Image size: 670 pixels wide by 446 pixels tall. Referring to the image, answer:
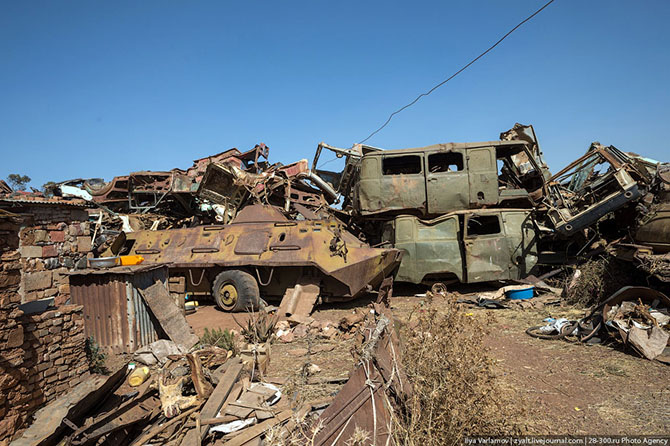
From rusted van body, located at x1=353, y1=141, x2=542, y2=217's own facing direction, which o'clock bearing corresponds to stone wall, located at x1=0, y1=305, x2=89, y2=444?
The stone wall is roughly at 4 o'clock from the rusted van body.

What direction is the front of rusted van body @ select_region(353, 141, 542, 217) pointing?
to the viewer's right

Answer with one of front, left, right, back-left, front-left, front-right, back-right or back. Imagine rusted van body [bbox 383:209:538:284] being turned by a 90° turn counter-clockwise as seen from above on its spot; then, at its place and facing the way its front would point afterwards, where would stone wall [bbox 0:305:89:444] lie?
back-left

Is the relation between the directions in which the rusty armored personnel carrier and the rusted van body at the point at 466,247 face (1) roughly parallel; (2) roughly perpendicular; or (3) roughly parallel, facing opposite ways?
roughly parallel

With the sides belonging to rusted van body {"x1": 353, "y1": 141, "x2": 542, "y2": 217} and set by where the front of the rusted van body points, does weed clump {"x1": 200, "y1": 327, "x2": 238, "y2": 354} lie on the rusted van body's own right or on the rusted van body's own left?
on the rusted van body's own right

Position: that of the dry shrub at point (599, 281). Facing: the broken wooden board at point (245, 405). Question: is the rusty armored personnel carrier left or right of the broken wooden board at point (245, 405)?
right

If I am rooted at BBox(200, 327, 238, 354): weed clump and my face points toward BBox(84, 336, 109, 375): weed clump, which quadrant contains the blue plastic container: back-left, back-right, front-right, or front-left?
back-right

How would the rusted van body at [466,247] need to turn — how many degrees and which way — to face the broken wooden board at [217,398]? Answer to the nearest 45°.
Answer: approximately 90° to its right

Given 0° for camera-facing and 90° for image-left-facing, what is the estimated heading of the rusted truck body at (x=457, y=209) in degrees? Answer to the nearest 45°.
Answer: approximately 270°

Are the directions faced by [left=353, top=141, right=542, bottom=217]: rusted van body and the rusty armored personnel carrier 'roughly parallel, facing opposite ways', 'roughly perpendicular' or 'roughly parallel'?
roughly parallel

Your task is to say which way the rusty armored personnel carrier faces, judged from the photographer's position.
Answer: facing the viewer and to the right of the viewer

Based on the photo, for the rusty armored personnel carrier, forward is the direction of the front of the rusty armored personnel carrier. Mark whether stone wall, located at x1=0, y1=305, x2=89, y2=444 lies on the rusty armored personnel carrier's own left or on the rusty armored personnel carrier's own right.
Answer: on the rusty armored personnel carrier's own right

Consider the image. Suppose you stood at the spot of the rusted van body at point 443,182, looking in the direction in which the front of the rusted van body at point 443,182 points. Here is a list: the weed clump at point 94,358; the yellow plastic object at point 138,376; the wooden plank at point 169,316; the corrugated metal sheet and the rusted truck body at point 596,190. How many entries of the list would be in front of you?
1

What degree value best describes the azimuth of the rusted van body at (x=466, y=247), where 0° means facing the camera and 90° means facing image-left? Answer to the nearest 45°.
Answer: approximately 270°

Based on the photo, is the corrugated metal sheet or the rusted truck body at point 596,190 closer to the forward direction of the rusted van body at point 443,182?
the rusted truck body
